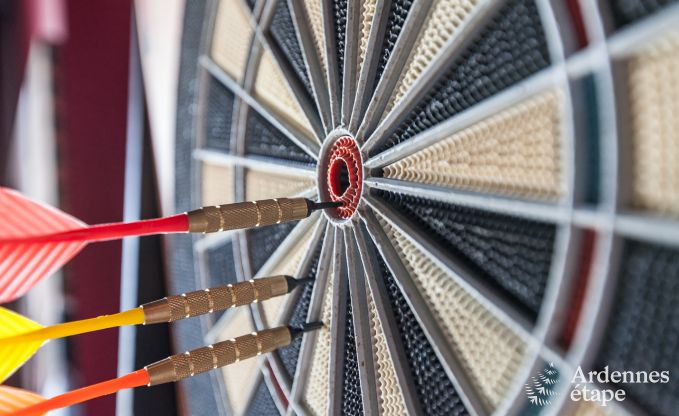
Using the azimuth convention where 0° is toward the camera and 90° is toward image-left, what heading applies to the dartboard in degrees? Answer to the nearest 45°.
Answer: approximately 45°

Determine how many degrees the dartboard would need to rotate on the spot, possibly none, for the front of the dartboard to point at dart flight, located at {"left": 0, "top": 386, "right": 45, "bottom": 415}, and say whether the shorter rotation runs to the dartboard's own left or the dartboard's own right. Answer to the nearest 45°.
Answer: approximately 45° to the dartboard's own right
